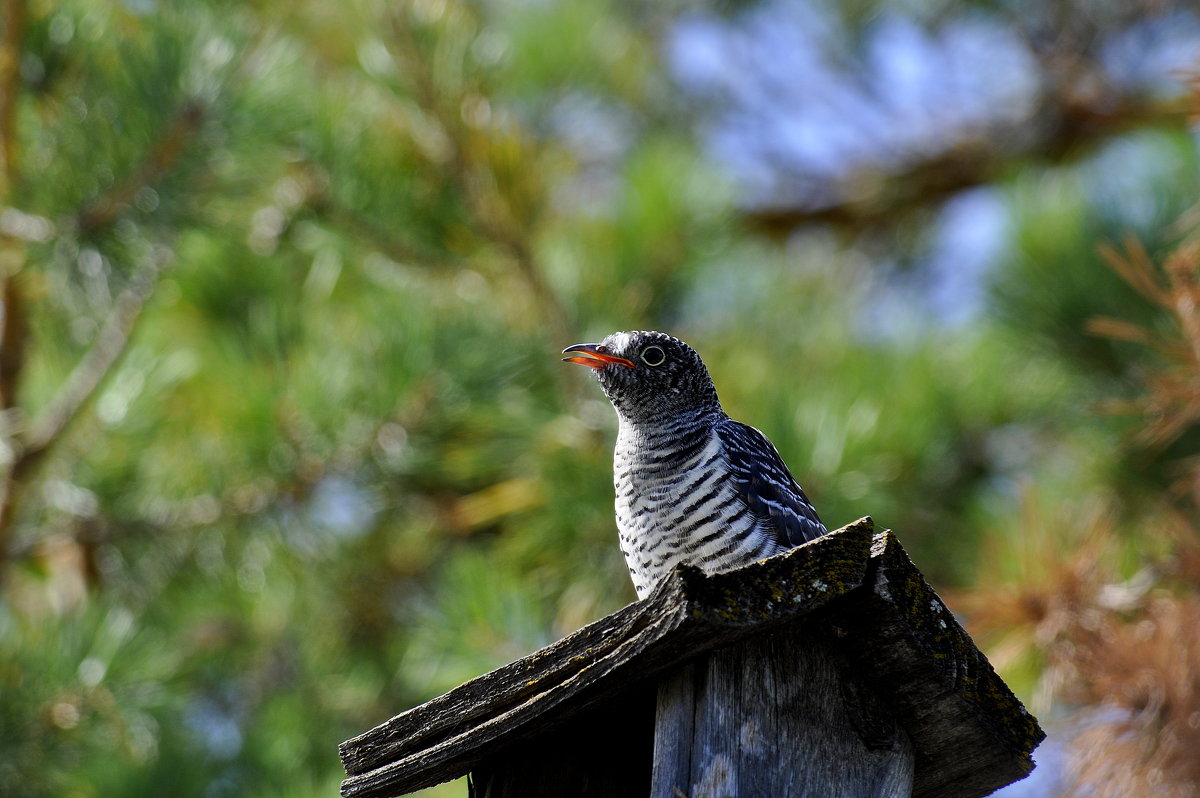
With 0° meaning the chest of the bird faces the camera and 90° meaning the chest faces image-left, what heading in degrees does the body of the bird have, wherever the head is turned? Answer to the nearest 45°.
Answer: approximately 45°

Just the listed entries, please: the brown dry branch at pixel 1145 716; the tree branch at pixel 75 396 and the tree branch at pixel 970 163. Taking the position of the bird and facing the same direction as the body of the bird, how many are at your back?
2

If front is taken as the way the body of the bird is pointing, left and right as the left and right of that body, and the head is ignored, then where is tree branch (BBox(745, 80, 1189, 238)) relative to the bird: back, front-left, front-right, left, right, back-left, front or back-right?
back

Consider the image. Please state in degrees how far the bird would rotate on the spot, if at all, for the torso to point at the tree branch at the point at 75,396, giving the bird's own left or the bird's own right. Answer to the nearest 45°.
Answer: approximately 45° to the bird's own right

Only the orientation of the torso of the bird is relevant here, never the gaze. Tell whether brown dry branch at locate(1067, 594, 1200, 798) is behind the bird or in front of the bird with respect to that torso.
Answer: behind
